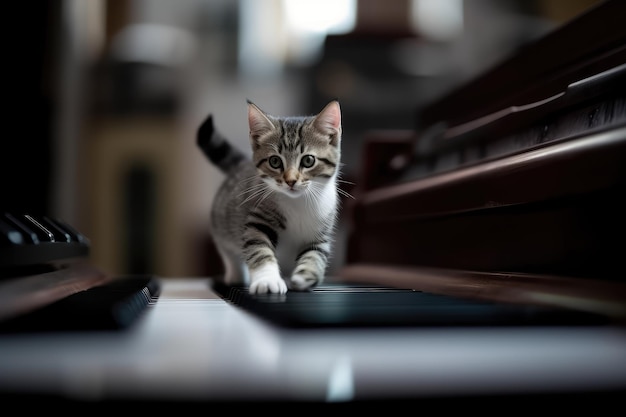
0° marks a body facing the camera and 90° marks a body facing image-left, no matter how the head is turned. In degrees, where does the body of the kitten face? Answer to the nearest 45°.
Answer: approximately 315°

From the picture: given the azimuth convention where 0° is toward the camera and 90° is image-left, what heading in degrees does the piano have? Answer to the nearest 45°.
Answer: approximately 90°
